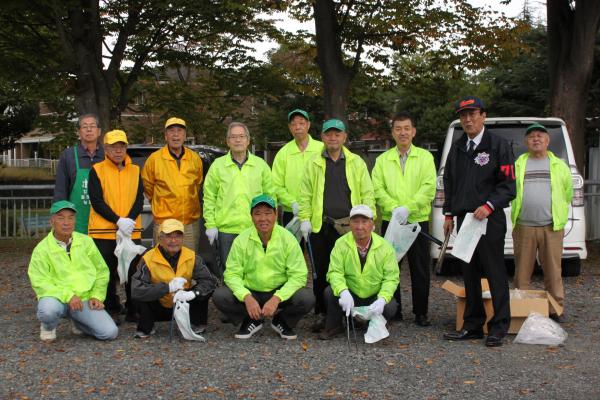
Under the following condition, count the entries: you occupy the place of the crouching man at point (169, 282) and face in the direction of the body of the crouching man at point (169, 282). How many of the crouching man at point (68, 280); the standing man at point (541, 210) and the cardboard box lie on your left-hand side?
2

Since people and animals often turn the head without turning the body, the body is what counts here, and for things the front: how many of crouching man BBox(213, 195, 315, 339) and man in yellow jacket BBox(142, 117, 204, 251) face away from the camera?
0

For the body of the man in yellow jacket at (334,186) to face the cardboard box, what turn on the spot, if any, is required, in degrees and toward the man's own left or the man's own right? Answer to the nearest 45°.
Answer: approximately 90° to the man's own left

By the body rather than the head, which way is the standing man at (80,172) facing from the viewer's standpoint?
toward the camera

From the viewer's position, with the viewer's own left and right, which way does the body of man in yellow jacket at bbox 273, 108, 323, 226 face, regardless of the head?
facing the viewer

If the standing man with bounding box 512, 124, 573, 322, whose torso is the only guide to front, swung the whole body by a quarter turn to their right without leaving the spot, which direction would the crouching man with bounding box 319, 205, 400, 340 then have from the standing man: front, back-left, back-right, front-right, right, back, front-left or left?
front-left

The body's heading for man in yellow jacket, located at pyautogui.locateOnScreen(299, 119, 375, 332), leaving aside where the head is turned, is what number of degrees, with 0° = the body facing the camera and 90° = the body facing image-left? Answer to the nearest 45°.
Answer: approximately 0°

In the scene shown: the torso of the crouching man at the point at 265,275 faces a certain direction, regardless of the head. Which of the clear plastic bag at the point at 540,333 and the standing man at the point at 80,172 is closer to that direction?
the clear plastic bag

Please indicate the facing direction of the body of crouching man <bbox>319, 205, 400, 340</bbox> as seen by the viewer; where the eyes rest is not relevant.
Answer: toward the camera

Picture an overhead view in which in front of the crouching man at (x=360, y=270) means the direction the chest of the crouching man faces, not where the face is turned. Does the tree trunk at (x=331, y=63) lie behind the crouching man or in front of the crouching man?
behind
